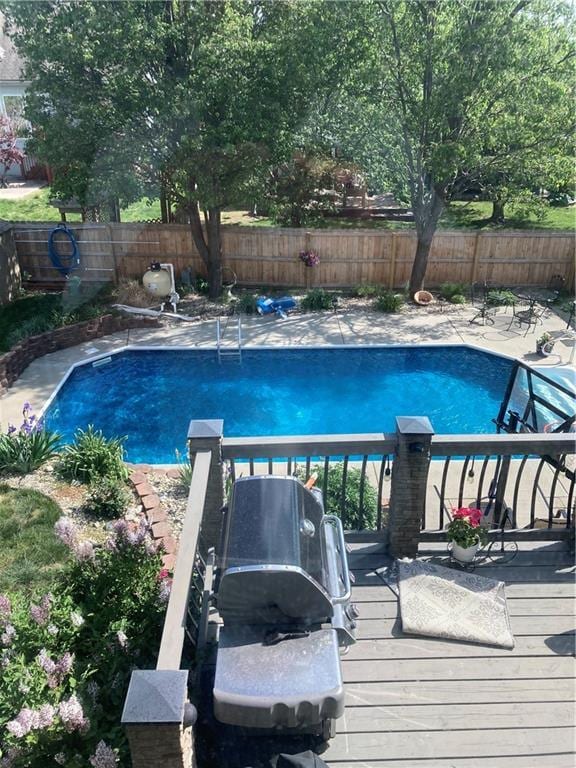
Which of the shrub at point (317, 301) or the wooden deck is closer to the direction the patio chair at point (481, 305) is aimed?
the wooden deck

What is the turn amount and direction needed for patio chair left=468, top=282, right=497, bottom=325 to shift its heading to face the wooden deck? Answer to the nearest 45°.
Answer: approximately 45° to its right

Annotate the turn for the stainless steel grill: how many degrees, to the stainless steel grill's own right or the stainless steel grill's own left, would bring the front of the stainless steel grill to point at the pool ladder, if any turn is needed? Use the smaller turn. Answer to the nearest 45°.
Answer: approximately 90° to the stainless steel grill's own left

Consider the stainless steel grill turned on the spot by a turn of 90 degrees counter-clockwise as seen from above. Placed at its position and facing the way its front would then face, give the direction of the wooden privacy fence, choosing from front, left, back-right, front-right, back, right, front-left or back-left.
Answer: front

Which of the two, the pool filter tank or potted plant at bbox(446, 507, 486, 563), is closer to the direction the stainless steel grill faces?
the potted plant

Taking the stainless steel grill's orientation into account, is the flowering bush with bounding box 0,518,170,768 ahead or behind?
behind

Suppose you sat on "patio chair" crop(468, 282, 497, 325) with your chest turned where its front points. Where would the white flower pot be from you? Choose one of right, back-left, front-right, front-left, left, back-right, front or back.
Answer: front-right

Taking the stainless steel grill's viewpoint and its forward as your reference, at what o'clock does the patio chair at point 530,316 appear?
The patio chair is roughly at 10 o'clock from the stainless steel grill.

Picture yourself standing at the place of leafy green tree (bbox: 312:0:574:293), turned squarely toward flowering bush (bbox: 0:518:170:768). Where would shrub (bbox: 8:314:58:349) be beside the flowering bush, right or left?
right

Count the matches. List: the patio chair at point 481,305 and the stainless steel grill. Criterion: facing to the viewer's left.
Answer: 0

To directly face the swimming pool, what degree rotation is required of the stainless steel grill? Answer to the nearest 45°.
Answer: approximately 90° to its left

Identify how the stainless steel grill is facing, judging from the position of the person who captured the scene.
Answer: facing to the right of the viewer

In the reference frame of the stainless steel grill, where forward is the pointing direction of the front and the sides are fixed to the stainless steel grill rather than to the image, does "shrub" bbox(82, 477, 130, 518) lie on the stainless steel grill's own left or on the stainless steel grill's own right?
on the stainless steel grill's own left

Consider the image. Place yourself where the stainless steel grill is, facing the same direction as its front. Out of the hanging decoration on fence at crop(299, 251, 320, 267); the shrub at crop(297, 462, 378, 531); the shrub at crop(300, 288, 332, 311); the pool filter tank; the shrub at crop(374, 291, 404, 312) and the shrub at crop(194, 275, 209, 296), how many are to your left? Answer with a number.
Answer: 6

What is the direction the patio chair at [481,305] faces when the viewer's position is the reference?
facing the viewer and to the right of the viewer
